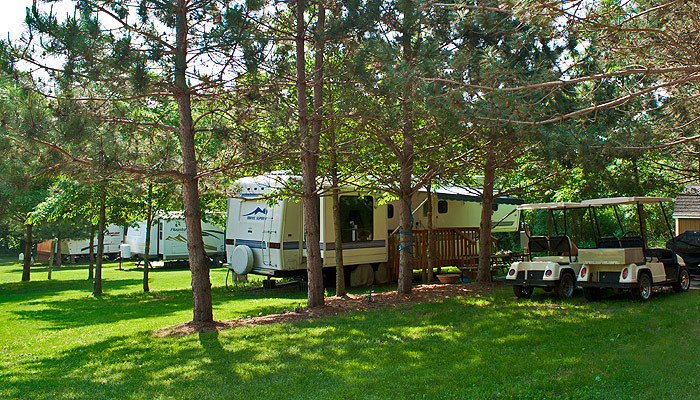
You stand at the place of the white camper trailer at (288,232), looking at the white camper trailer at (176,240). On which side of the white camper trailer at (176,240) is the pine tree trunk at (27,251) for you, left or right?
left

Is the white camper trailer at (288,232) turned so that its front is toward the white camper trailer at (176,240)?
no

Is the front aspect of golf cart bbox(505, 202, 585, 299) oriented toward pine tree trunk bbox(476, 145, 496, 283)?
no

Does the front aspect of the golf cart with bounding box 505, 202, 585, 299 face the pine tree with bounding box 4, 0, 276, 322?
no
